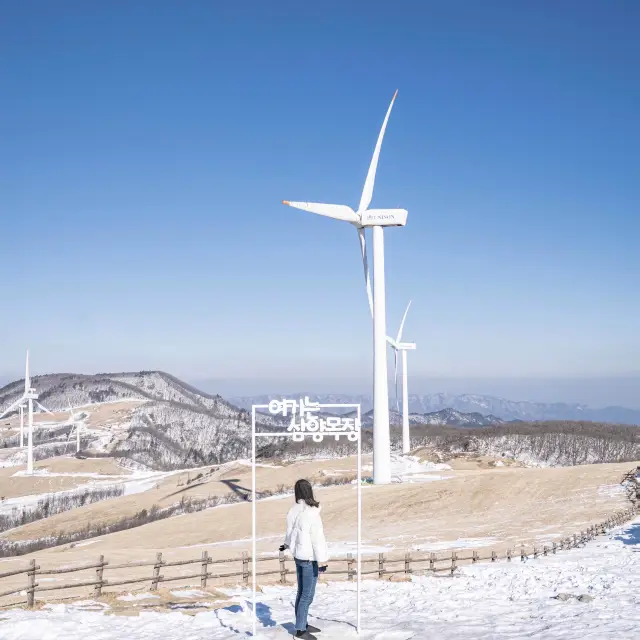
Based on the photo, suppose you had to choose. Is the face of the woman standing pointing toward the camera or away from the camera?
away from the camera

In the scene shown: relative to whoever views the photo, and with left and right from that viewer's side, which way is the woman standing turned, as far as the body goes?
facing away from the viewer and to the right of the viewer

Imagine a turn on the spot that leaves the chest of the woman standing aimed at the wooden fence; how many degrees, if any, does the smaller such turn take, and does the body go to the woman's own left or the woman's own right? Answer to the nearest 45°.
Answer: approximately 45° to the woman's own left
